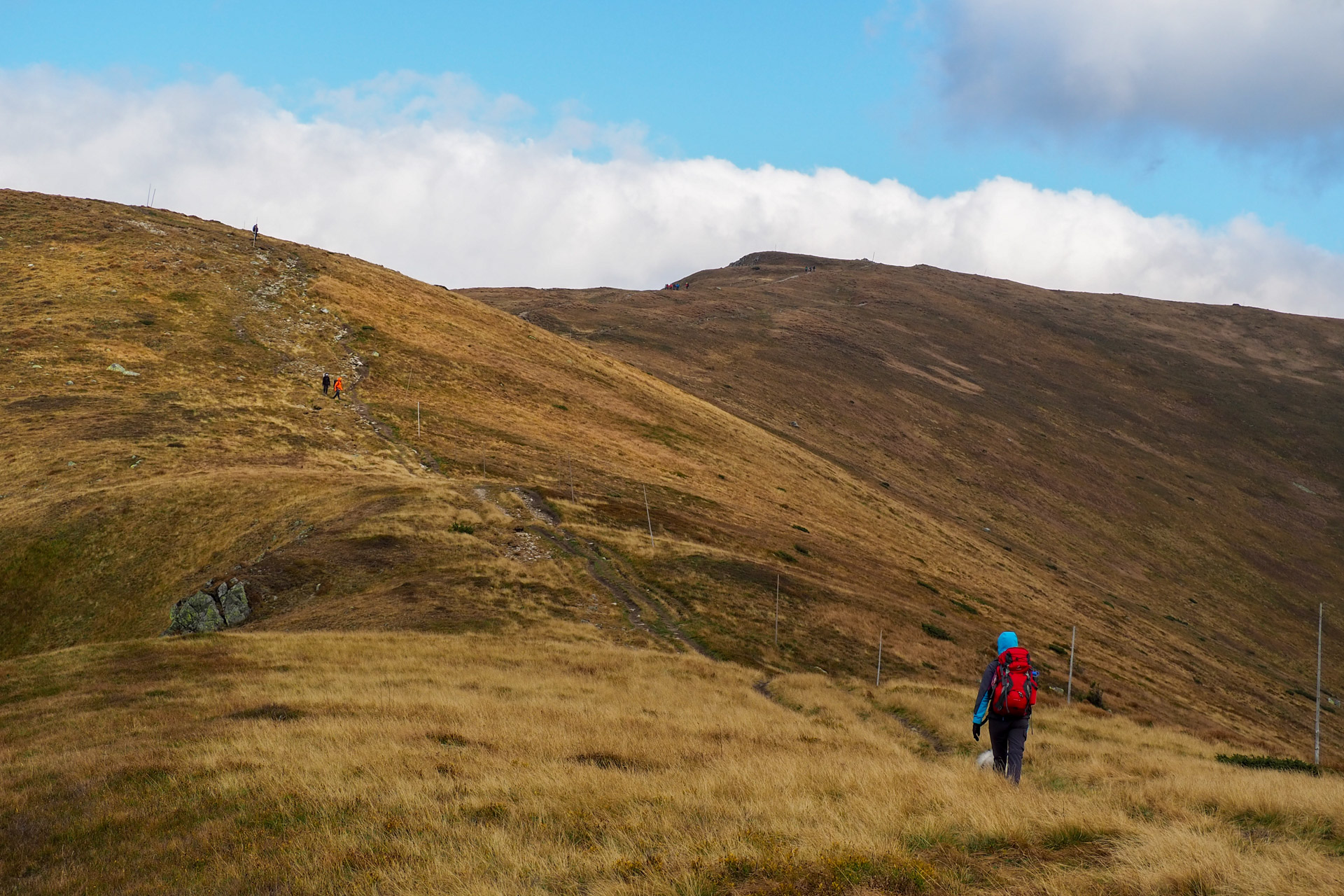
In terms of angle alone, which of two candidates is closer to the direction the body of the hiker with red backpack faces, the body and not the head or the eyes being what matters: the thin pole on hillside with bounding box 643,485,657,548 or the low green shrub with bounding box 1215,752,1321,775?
the thin pole on hillside

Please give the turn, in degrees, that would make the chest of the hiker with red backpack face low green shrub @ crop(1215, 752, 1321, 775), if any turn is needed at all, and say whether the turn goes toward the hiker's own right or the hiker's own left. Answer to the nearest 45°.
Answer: approximately 90° to the hiker's own right

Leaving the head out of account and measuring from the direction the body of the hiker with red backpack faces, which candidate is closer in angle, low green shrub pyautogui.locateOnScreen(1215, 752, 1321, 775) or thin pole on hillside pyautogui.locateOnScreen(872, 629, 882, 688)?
the thin pole on hillside

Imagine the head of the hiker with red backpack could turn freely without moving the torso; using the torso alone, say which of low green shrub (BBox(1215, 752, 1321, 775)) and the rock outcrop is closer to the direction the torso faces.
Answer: the rock outcrop

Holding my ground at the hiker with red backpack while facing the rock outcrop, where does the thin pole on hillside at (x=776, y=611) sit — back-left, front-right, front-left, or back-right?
front-right

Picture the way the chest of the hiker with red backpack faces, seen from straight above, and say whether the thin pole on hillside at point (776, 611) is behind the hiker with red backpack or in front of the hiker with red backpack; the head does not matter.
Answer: in front

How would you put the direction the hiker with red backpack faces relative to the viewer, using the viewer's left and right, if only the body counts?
facing away from the viewer and to the left of the viewer

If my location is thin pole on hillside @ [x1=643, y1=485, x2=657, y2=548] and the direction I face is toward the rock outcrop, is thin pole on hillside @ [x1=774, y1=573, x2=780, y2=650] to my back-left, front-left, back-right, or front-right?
front-left

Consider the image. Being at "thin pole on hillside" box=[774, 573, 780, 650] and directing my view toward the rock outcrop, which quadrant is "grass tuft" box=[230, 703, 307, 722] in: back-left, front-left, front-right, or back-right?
front-left

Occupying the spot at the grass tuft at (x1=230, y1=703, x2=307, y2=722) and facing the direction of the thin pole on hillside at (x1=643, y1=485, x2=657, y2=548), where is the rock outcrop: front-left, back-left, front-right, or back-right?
front-left
